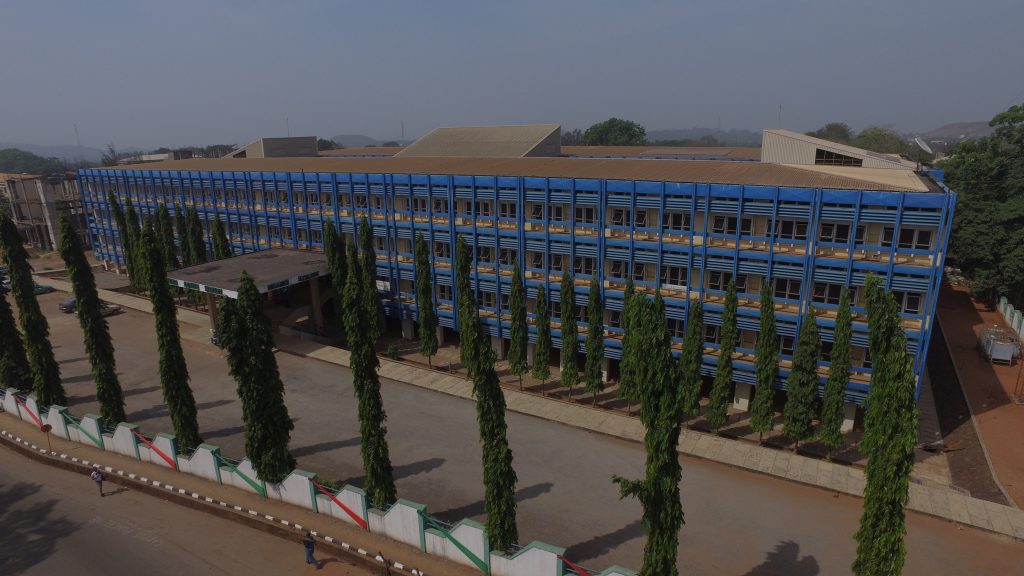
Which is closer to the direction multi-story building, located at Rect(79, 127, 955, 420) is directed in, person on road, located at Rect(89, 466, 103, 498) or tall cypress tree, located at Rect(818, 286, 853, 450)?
the person on road

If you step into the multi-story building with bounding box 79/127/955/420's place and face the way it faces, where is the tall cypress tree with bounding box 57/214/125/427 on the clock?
The tall cypress tree is roughly at 1 o'clock from the multi-story building.

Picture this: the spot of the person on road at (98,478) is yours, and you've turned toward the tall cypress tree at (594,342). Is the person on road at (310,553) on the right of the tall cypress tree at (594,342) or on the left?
right

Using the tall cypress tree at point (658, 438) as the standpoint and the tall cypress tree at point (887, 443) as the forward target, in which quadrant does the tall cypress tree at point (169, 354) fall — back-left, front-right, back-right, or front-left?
back-left

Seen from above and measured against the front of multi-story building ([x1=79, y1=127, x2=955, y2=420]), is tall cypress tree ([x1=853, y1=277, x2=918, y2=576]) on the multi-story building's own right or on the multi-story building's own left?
on the multi-story building's own left

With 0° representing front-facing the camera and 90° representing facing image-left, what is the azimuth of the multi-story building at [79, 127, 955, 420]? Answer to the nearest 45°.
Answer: approximately 45°

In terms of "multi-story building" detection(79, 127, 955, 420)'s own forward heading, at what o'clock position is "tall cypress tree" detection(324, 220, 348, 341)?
The tall cypress tree is roughly at 2 o'clock from the multi-story building.

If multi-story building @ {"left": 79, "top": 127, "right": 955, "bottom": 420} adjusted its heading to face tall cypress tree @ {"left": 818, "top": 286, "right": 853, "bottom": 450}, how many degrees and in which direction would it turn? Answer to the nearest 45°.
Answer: approximately 90° to its left
